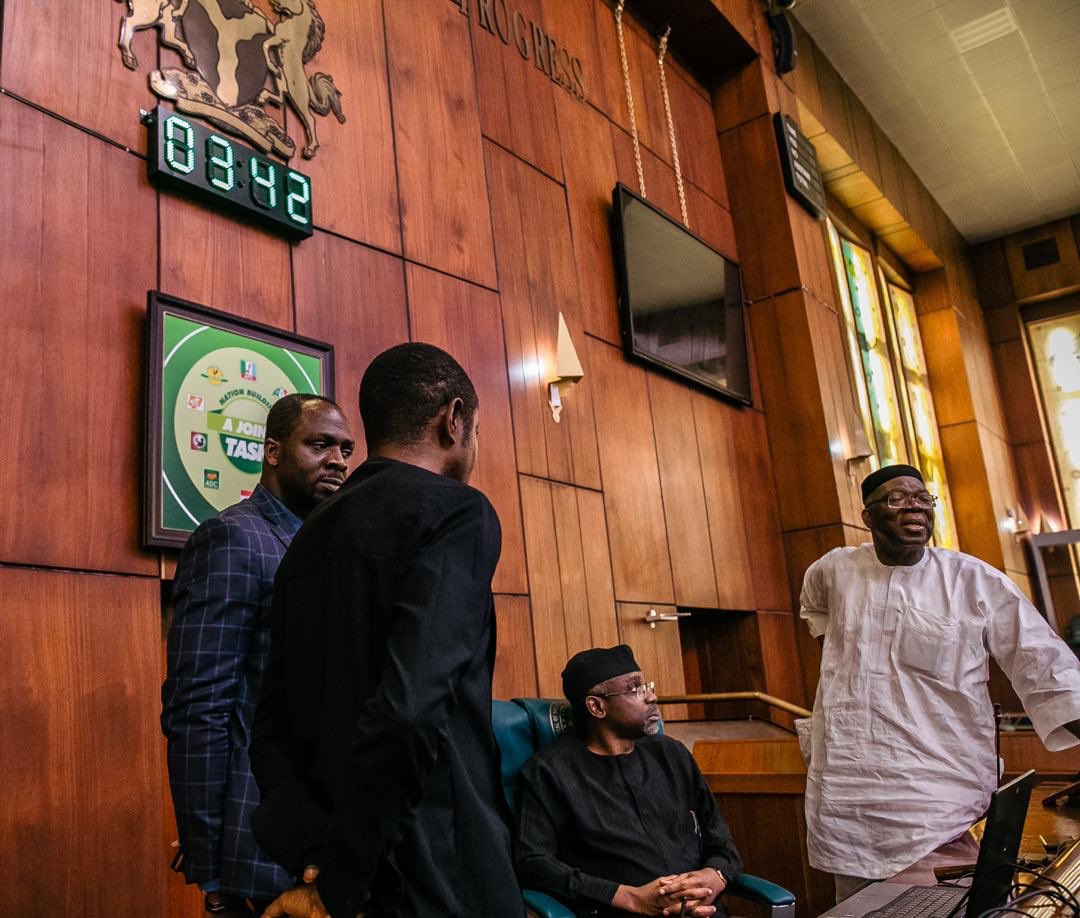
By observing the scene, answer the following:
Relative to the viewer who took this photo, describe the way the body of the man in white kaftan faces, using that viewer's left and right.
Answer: facing the viewer

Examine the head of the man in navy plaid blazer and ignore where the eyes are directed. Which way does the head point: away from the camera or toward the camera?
toward the camera

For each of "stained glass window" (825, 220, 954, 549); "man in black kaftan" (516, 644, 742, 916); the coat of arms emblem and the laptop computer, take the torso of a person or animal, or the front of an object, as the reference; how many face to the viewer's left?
1

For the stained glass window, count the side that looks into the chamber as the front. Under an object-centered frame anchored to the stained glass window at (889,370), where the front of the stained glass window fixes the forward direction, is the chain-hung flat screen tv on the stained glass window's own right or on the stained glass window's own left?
on the stained glass window's own right

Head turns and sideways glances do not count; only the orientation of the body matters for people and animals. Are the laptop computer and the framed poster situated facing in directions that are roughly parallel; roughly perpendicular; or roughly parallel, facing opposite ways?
roughly parallel, facing opposite ways

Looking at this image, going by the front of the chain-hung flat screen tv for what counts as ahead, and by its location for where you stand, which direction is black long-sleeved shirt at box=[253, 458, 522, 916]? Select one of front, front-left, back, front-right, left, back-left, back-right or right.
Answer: front-right

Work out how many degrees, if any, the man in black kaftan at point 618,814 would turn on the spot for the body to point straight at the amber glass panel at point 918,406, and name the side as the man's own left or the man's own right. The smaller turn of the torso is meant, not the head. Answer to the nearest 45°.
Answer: approximately 90° to the man's own left

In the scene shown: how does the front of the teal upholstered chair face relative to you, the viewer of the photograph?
facing the viewer and to the right of the viewer

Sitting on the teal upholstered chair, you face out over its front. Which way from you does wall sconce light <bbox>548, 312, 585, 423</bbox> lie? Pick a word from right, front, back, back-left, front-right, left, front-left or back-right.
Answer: back-left
